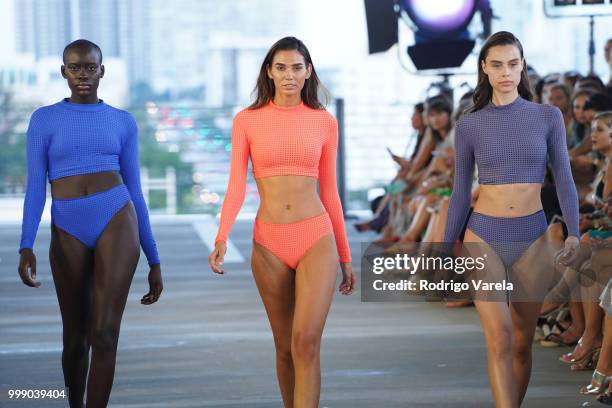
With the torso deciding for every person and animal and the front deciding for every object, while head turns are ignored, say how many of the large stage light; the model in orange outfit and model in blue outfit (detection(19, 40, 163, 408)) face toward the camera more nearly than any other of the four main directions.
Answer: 3

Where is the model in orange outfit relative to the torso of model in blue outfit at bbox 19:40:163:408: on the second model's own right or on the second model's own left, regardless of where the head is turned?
on the second model's own left

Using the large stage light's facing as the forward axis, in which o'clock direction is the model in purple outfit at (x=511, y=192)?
The model in purple outfit is roughly at 12 o'clock from the large stage light.

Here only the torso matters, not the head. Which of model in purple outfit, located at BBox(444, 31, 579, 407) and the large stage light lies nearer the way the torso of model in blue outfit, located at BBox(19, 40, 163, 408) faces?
the model in purple outfit

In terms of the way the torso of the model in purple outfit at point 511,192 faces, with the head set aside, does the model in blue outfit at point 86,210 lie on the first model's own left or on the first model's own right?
on the first model's own right

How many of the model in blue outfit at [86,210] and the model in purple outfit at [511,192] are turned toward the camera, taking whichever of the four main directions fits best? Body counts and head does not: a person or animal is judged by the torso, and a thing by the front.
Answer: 2

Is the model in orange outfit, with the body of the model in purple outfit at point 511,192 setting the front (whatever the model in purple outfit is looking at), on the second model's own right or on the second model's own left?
on the second model's own right

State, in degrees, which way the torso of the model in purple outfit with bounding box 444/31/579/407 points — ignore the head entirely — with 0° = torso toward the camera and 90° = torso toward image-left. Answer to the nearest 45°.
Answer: approximately 0°

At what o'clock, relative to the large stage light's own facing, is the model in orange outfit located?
The model in orange outfit is roughly at 12 o'clock from the large stage light.

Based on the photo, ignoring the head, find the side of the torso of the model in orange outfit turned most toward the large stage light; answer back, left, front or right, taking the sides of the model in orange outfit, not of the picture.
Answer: back

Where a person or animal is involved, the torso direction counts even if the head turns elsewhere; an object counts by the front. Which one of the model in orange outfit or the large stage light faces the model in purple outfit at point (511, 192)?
the large stage light

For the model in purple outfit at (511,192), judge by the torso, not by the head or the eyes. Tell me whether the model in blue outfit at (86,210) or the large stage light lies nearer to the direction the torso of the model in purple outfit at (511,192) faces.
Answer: the model in blue outfit

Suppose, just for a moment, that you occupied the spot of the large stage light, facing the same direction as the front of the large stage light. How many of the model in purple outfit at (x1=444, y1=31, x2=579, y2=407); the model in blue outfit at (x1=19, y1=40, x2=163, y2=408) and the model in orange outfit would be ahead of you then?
3

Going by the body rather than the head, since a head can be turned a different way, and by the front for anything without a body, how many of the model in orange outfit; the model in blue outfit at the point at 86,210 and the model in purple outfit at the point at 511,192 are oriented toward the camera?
3

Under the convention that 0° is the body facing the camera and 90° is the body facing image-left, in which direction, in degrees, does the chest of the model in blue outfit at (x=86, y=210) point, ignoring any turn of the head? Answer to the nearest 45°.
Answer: approximately 0°
